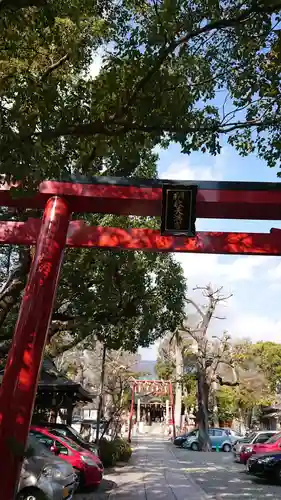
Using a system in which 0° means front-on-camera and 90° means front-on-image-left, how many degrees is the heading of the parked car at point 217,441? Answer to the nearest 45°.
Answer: approximately 90°

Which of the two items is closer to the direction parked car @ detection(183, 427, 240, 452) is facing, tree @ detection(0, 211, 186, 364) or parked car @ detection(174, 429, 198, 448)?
the parked car

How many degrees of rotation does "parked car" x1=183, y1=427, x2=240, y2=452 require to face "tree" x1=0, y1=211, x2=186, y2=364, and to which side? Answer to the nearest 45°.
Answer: approximately 90° to its left

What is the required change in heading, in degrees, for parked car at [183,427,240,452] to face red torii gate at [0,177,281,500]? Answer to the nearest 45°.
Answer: approximately 90° to its left

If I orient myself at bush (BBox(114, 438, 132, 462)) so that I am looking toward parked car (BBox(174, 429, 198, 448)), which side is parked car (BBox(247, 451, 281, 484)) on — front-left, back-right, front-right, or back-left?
back-right

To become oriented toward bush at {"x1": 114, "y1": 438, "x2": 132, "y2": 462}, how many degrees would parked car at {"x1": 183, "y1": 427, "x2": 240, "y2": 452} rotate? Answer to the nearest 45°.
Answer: approximately 90° to its left
